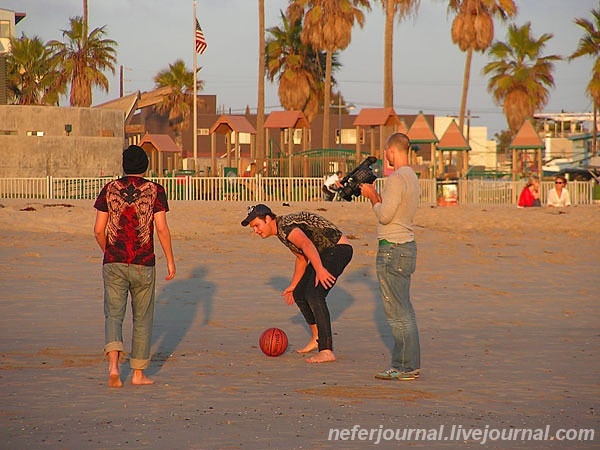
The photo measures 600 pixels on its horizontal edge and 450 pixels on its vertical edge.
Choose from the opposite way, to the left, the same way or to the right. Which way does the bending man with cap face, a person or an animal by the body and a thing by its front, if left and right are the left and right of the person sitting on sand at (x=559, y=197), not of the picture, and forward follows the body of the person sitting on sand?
to the right

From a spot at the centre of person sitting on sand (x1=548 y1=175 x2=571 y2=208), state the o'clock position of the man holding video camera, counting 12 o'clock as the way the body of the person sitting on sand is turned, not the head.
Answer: The man holding video camera is roughly at 12 o'clock from the person sitting on sand.

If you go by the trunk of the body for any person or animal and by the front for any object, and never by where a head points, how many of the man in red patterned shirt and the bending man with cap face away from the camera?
1

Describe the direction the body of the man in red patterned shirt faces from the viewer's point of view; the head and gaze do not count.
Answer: away from the camera

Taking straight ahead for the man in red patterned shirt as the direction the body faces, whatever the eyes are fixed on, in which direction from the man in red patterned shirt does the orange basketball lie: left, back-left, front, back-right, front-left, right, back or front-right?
front-right

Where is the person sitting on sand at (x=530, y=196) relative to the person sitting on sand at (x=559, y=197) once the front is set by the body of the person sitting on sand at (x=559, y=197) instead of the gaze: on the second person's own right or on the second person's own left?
on the second person's own right

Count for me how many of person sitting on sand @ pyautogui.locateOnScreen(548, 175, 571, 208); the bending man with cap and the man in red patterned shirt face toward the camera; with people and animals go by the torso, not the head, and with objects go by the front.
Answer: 1

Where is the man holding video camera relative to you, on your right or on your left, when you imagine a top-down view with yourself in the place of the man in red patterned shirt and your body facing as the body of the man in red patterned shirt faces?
on your right

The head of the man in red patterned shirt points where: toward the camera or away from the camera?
away from the camera

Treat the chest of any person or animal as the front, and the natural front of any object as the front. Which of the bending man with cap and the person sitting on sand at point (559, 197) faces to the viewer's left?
the bending man with cap

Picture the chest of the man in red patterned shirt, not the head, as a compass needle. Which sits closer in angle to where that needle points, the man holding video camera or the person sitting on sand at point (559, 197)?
the person sitting on sand

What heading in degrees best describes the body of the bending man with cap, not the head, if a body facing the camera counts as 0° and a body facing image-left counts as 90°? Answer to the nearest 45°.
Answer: approximately 90°

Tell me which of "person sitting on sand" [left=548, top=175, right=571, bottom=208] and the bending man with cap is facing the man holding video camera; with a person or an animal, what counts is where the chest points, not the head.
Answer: the person sitting on sand

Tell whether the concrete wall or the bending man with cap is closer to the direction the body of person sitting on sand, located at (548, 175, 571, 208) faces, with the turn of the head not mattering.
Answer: the bending man with cap

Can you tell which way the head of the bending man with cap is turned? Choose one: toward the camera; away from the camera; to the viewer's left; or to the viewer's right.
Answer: to the viewer's left

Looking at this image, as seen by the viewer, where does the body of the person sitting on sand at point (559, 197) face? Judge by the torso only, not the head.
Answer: toward the camera
